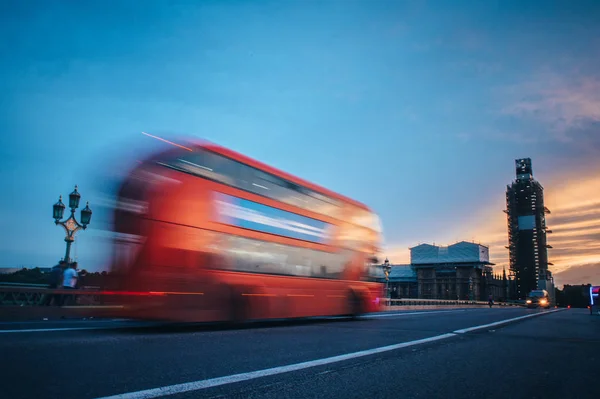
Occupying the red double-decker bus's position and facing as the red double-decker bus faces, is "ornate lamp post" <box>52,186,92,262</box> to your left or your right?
on your left

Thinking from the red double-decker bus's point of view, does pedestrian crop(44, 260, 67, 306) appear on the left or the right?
on its left

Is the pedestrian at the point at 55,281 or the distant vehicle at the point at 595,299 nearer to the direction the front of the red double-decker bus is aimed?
the distant vehicle

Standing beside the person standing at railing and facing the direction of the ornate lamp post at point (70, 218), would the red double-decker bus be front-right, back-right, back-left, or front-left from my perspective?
back-right

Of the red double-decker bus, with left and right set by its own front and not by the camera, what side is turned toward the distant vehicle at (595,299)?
front

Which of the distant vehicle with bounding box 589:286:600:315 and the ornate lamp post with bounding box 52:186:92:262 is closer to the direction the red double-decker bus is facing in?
the distant vehicle

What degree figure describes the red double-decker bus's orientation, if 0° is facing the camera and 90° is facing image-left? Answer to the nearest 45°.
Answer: approximately 225°

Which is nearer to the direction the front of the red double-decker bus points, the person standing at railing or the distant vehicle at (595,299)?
the distant vehicle
